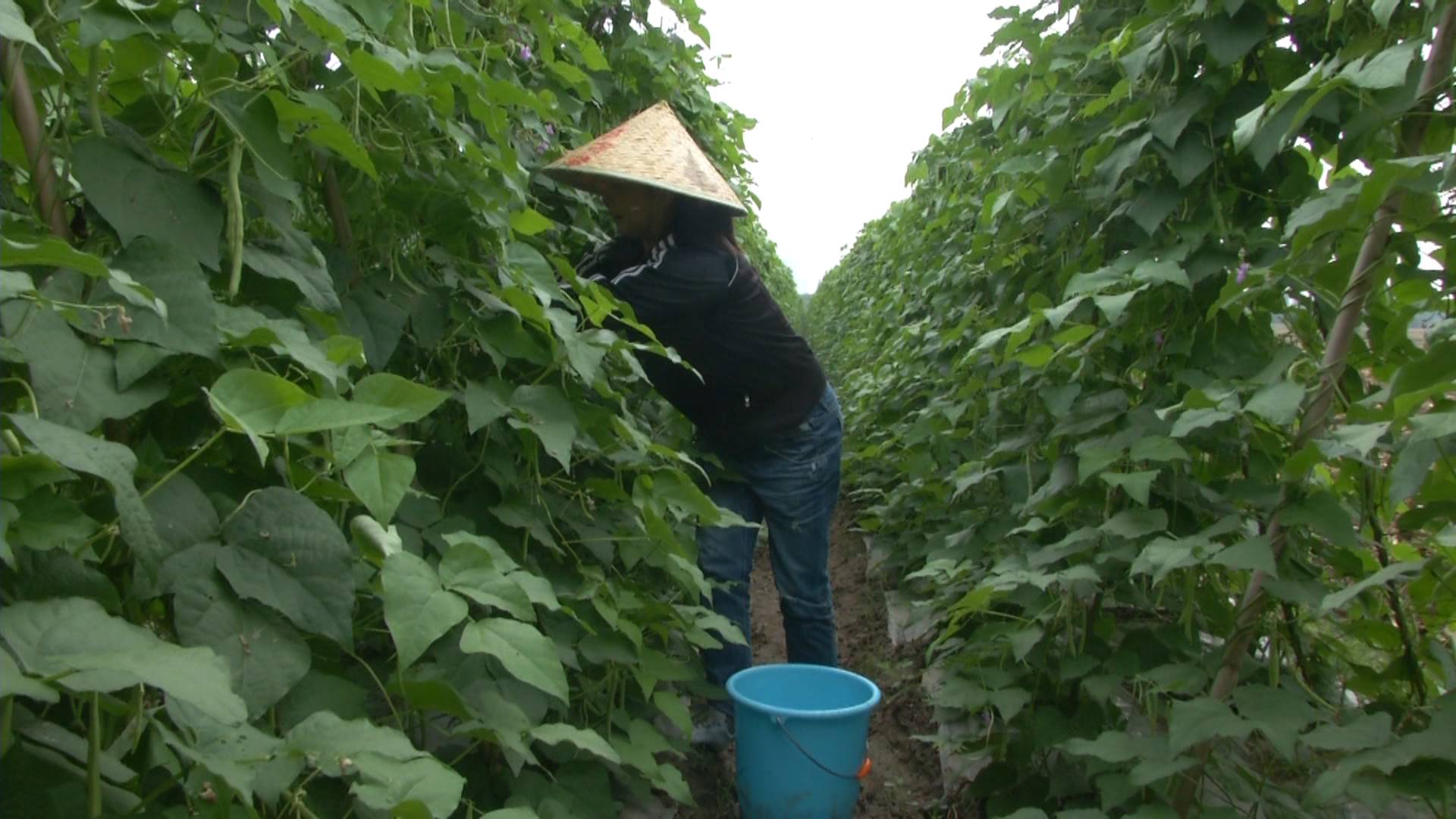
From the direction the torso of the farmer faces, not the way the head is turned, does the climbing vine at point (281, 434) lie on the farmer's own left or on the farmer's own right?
on the farmer's own left

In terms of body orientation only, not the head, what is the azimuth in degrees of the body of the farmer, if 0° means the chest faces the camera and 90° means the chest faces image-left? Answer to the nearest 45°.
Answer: approximately 90°

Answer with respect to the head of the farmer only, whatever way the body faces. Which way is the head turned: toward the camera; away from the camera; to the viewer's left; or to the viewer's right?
to the viewer's left
